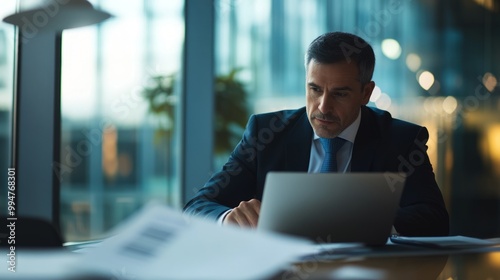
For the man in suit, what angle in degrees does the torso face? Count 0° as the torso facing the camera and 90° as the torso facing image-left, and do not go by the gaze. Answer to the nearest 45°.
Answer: approximately 0°

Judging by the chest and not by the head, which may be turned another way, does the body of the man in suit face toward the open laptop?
yes

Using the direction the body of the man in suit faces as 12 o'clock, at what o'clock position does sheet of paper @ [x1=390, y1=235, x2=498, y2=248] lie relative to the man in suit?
The sheet of paper is roughly at 11 o'clock from the man in suit.

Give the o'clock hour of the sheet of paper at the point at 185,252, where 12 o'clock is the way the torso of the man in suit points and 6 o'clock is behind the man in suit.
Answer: The sheet of paper is roughly at 12 o'clock from the man in suit.
